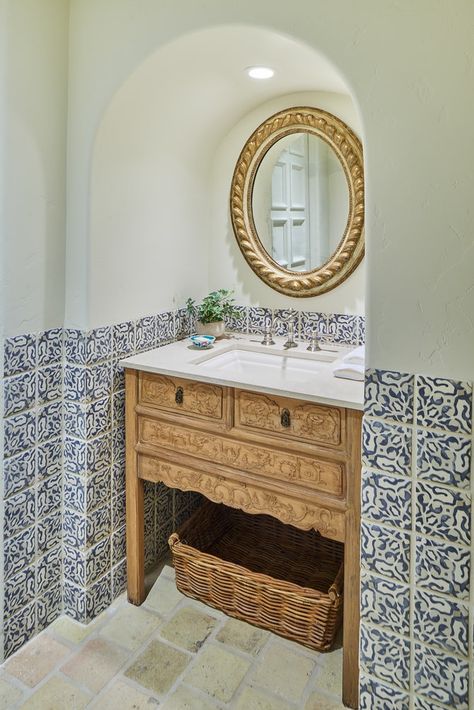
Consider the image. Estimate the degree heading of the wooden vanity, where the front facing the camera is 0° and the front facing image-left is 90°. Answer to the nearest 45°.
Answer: approximately 45°
